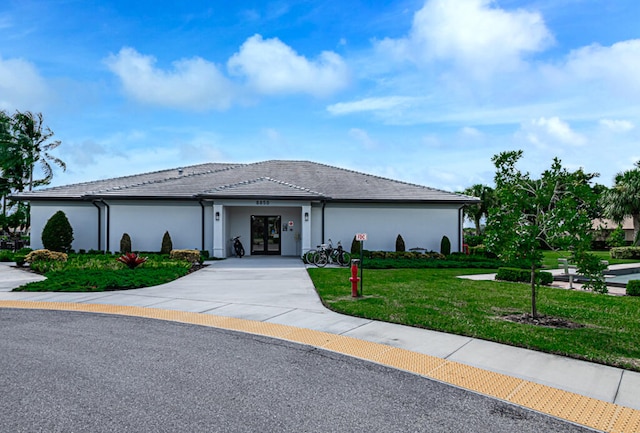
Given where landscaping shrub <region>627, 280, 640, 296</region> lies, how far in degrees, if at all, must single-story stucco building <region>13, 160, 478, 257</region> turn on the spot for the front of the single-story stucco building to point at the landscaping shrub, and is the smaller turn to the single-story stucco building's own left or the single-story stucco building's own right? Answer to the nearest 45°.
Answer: approximately 45° to the single-story stucco building's own left

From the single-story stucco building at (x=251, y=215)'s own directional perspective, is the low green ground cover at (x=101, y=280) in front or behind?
in front

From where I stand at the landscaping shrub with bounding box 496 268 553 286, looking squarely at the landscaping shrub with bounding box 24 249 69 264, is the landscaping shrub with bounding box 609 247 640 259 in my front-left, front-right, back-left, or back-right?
back-right

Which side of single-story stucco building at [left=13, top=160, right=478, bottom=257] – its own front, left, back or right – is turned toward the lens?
front

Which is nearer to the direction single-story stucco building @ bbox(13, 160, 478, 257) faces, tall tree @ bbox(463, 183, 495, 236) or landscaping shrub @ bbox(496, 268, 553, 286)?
the landscaping shrub

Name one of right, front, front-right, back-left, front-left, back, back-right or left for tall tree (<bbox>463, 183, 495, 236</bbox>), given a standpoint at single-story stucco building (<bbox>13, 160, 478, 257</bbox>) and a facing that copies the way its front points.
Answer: back-left

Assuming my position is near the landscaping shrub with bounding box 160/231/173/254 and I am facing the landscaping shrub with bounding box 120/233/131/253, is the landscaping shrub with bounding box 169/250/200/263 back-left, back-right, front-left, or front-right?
back-left

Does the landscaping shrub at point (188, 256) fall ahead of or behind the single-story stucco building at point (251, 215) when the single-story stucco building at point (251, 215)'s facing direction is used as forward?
ahead

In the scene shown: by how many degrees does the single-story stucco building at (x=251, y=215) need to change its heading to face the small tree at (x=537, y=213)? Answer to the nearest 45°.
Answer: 0° — it already faces it

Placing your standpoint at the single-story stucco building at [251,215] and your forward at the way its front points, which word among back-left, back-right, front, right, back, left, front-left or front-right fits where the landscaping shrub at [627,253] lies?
left

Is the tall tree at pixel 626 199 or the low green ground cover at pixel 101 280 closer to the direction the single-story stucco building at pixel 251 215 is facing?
the low green ground cover

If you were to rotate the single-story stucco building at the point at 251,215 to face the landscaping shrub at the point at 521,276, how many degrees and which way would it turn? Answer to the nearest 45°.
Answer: approximately 45° to its left
